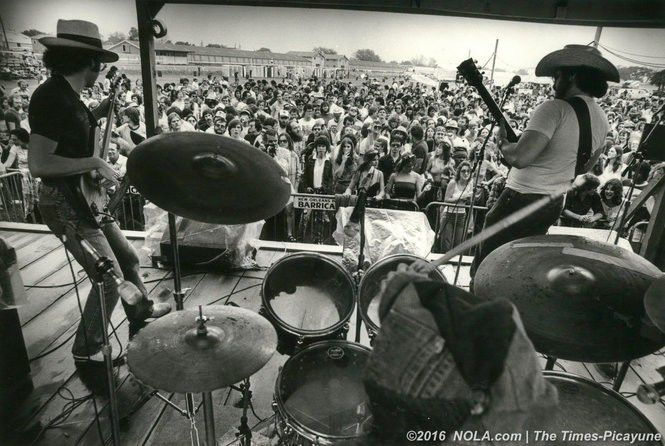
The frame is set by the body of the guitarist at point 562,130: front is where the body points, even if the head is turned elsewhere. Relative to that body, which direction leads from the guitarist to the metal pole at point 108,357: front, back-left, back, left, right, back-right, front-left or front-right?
left

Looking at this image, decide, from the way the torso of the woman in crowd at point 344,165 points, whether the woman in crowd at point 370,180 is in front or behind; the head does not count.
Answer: in front

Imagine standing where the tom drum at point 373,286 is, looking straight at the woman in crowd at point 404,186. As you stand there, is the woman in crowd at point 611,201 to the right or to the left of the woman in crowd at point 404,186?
right

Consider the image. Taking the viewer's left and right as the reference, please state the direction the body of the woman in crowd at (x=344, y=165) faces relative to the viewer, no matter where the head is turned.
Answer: facing the viewer

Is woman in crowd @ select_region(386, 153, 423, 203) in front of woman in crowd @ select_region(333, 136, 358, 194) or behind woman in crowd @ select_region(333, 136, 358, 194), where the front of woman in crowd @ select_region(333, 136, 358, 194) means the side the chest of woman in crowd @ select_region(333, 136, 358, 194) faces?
in front

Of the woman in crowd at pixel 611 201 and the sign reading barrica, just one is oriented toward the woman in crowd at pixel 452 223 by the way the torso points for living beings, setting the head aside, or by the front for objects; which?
the woman in crowd at pixel 611 201

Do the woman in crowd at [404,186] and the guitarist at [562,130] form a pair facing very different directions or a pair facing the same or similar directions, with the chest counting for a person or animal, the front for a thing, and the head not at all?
very different directions

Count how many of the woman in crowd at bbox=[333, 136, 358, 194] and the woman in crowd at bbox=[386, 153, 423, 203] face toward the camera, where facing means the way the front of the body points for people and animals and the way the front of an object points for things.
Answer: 2

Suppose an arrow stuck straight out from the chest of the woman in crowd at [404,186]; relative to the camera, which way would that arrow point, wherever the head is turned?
toward the camera

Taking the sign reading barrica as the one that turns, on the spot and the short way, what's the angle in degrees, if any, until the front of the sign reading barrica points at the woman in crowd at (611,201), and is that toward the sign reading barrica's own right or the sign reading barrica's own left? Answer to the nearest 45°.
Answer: approximately 90° to the sign reading barrica's own left

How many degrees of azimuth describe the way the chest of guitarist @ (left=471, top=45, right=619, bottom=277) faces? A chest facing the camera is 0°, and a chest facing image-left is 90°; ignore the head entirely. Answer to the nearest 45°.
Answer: approximately 135°

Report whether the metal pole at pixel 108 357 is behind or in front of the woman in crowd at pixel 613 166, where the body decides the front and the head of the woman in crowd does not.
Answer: in front

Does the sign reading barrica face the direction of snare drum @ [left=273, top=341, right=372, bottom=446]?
yes
